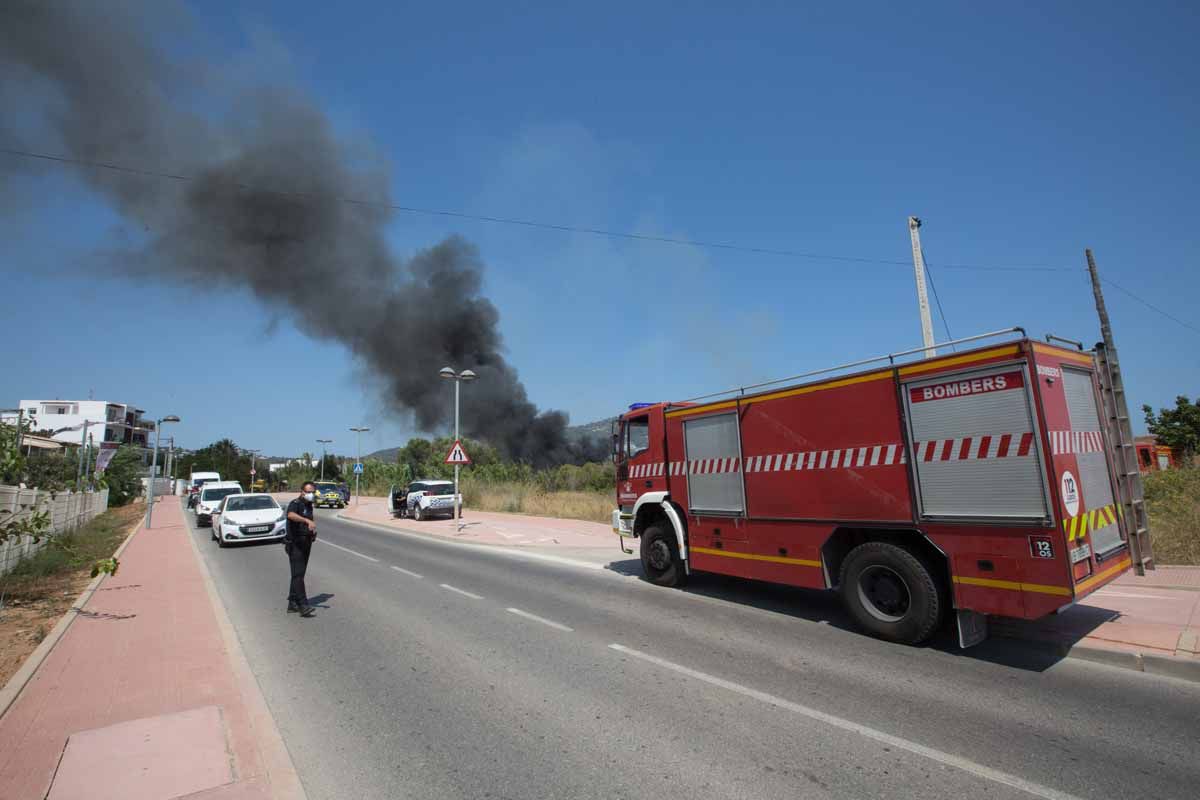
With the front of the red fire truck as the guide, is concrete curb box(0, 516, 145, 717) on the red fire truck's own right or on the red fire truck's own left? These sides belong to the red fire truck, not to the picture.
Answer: on the red fire truck's own left

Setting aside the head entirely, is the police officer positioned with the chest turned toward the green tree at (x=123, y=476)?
no

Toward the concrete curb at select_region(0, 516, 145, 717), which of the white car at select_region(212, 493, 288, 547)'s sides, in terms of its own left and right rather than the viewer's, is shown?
front

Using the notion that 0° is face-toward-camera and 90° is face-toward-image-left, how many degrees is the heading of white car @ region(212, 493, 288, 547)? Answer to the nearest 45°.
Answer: approximately 0°

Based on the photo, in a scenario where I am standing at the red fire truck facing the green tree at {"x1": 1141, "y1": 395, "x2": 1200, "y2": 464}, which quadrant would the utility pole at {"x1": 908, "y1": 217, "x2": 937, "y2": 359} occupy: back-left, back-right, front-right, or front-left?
front-left

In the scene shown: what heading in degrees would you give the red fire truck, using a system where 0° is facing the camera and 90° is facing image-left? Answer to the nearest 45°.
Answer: approximately 135°

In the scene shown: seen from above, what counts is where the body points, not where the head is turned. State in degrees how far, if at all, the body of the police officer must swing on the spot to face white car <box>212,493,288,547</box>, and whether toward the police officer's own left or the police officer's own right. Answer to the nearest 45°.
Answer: approximately 135° to the police officer's own left

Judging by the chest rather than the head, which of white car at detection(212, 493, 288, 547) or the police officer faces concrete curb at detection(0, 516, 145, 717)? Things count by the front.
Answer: the white car

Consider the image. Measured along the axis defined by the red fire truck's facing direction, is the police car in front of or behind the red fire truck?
in front

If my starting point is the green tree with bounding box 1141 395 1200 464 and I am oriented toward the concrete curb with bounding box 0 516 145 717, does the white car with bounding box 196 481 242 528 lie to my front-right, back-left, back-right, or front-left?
front-right

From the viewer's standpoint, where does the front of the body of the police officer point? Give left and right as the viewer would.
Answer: facing the viewer and to the right of the viewer

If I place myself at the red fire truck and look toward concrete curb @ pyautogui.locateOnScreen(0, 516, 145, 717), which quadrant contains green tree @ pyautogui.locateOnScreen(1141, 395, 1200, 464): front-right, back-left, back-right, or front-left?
back-right

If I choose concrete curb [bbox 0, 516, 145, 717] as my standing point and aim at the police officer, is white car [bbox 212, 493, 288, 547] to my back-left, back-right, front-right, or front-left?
front-left

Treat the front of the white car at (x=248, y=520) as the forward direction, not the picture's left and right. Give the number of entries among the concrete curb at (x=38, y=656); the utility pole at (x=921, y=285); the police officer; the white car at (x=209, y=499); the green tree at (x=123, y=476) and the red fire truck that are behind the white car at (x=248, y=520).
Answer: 2

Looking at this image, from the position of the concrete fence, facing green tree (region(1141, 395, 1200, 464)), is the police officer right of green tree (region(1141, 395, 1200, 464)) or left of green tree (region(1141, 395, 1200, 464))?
right

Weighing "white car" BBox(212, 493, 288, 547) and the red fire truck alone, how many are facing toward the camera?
1

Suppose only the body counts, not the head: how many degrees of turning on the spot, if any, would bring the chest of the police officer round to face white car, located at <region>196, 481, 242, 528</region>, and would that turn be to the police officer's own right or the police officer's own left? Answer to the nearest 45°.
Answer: approximately 135° to the police officer's own left

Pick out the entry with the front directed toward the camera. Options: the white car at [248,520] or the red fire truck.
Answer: the white car
